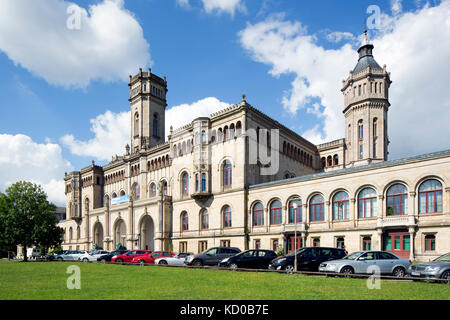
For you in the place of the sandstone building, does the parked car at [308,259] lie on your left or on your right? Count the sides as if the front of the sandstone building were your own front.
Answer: on your left

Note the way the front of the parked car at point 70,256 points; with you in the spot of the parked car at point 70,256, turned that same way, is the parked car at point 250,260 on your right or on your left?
on your left
